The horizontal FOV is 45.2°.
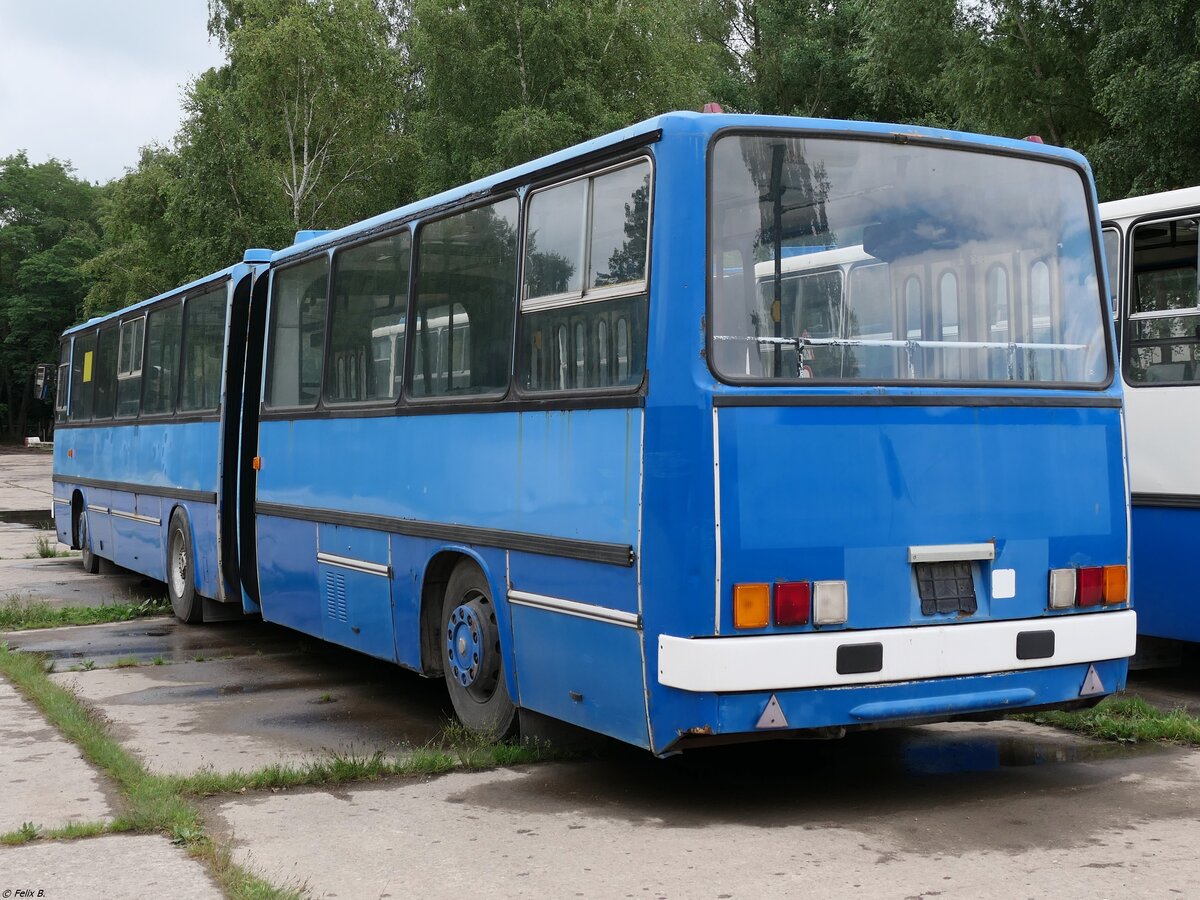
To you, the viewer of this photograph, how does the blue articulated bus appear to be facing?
facing away from the viewer and to the left of the viewer

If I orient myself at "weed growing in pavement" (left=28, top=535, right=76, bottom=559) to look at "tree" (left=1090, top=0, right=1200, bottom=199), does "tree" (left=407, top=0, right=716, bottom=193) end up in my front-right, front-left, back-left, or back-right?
front-left

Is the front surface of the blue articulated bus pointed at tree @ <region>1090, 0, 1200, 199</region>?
no

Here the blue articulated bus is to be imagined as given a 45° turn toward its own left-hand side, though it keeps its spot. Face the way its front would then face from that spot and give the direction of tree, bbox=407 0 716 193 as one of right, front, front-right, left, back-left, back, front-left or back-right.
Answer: right

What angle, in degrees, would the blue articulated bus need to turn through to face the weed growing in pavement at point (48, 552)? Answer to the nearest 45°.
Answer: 0° — it already faces it

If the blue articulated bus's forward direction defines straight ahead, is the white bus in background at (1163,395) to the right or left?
on its right

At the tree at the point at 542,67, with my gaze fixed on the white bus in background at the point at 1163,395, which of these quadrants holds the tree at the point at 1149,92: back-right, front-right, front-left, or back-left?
front-left

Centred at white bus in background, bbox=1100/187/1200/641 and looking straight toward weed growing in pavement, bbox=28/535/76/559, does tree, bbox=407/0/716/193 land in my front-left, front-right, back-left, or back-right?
front-right
